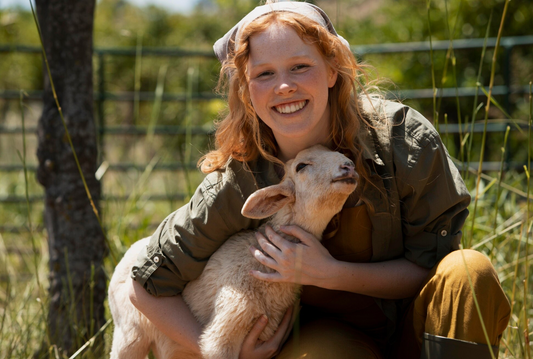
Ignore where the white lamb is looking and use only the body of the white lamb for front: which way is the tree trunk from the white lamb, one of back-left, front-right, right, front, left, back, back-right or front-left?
back-left

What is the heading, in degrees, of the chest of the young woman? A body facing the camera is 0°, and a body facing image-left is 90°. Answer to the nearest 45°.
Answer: approximately 0°

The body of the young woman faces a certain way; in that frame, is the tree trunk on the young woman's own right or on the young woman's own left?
on the young woman's own right

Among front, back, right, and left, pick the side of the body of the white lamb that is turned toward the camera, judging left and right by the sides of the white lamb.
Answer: right
